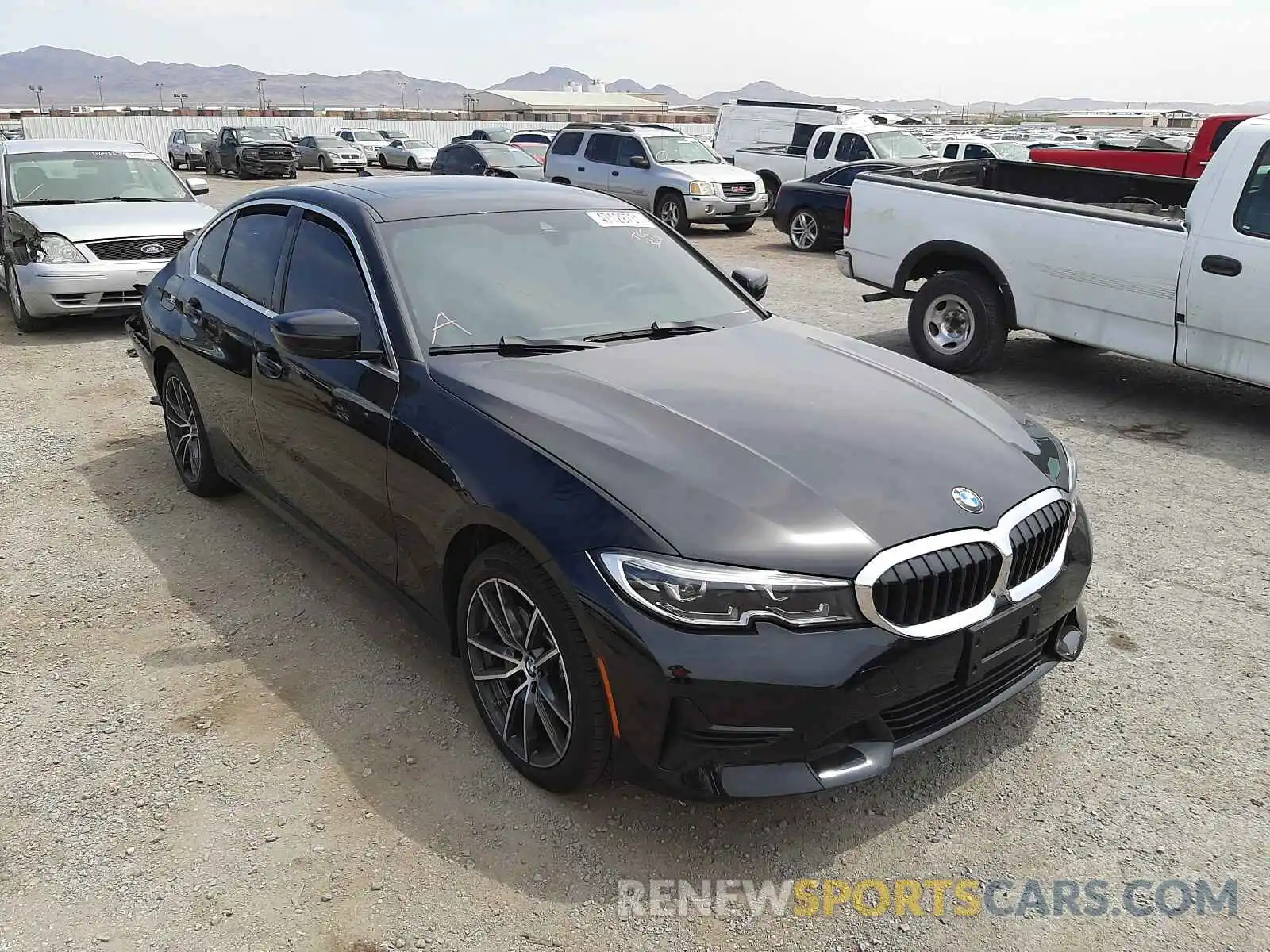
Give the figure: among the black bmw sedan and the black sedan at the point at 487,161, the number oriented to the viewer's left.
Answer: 0

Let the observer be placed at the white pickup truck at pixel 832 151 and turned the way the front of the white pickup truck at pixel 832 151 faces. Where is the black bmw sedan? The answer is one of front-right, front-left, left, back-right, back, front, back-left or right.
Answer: front-right

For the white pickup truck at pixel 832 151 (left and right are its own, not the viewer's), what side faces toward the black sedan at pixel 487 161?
back

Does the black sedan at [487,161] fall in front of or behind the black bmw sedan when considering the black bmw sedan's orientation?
behind

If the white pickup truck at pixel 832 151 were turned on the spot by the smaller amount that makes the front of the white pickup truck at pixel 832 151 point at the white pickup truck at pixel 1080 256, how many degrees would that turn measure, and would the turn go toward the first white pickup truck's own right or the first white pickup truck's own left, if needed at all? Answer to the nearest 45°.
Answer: approximately 45° to the first white pickup truck's own right

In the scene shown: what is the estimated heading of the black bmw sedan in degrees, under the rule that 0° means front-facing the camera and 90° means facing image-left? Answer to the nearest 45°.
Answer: approximately 315°
